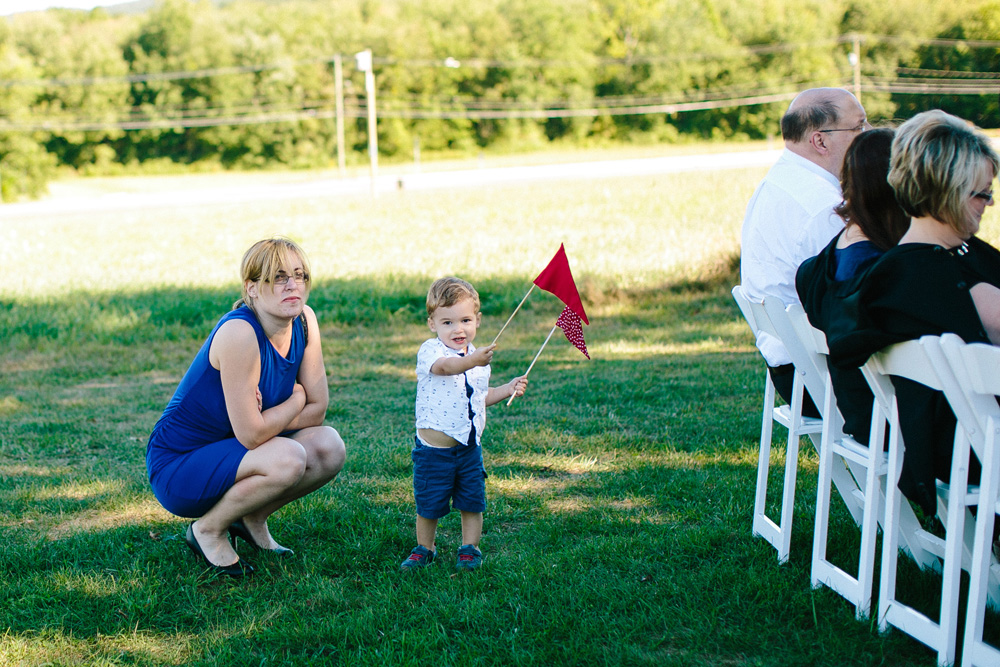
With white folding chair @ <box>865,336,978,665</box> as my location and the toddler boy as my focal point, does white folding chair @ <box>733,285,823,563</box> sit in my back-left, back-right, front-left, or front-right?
front-right

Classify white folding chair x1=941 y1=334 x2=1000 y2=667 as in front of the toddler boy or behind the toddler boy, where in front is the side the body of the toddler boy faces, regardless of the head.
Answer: in front

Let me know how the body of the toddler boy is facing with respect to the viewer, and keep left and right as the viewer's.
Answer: facing the viewer and to the right of the viewer

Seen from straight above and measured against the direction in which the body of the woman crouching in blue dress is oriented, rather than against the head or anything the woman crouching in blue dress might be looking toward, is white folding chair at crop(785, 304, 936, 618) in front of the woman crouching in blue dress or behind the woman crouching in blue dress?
in front

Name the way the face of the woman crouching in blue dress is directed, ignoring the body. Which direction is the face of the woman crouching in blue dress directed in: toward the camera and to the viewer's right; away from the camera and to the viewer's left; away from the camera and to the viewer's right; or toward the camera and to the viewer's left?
toward the camera and to the viewer's right

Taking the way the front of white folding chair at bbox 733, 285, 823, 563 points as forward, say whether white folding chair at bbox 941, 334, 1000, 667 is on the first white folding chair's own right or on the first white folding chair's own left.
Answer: on the first white folding chair's own right

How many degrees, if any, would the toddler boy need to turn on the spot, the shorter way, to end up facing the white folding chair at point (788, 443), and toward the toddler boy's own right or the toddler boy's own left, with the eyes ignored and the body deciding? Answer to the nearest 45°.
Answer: approximately 45° to the toddler boy's own left

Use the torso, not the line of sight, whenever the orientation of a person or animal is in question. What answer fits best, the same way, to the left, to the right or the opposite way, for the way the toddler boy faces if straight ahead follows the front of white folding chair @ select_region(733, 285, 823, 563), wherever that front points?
to the right

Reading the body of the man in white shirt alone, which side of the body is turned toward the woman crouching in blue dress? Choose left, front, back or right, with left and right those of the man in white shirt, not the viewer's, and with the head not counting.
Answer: back

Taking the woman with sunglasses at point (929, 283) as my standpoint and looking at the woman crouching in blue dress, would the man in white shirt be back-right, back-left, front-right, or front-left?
front-right

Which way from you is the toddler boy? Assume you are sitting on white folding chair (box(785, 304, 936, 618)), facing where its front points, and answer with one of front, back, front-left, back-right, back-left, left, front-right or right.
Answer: back-left

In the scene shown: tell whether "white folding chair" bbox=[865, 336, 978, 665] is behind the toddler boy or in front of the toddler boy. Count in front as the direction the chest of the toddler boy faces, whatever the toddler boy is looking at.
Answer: in front
